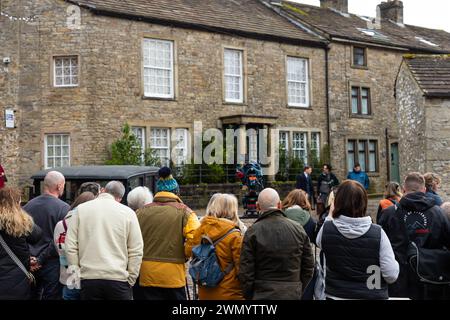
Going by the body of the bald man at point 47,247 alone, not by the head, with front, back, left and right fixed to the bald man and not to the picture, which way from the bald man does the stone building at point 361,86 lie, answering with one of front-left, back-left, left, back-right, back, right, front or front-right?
front

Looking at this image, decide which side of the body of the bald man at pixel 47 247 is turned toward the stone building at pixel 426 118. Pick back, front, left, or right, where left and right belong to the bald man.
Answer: front

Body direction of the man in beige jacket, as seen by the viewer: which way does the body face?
away from the camera

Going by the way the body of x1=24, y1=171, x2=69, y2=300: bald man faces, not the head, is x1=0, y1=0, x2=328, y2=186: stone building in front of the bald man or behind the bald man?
in front

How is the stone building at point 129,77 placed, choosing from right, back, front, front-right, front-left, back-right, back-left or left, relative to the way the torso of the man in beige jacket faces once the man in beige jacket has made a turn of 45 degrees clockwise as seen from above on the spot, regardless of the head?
front-left

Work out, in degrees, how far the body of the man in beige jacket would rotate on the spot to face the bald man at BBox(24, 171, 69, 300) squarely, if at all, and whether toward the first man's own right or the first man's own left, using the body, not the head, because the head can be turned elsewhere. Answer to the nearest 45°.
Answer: approximately 45° to the first man's own left

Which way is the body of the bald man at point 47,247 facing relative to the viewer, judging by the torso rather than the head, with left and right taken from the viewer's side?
facing away from the viewer and to the right of the viewer

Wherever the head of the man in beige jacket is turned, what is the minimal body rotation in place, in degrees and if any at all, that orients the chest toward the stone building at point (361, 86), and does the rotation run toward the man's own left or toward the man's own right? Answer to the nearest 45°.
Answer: approximately 45° to the man's own right

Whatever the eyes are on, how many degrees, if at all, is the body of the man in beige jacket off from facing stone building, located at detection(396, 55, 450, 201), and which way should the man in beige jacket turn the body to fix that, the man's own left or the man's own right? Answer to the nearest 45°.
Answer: approximately 45° to the man's own right

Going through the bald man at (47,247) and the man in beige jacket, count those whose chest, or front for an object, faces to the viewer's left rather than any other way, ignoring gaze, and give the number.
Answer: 0
